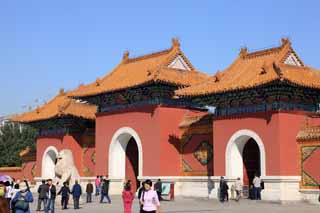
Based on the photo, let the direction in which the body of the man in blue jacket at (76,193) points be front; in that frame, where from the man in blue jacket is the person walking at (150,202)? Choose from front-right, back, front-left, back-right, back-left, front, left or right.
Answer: back

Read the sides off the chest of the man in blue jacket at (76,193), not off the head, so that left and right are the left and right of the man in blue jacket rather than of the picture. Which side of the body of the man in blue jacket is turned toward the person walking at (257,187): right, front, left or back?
right

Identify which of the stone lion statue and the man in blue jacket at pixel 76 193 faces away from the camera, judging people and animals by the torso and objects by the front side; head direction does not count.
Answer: the man in blue jacket

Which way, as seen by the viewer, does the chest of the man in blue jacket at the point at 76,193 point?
away from the camera

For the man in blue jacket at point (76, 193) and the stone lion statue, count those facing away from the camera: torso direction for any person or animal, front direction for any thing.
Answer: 1

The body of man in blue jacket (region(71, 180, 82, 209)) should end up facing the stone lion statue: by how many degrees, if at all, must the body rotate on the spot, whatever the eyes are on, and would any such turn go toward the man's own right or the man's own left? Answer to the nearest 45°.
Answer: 0° — they already face it
